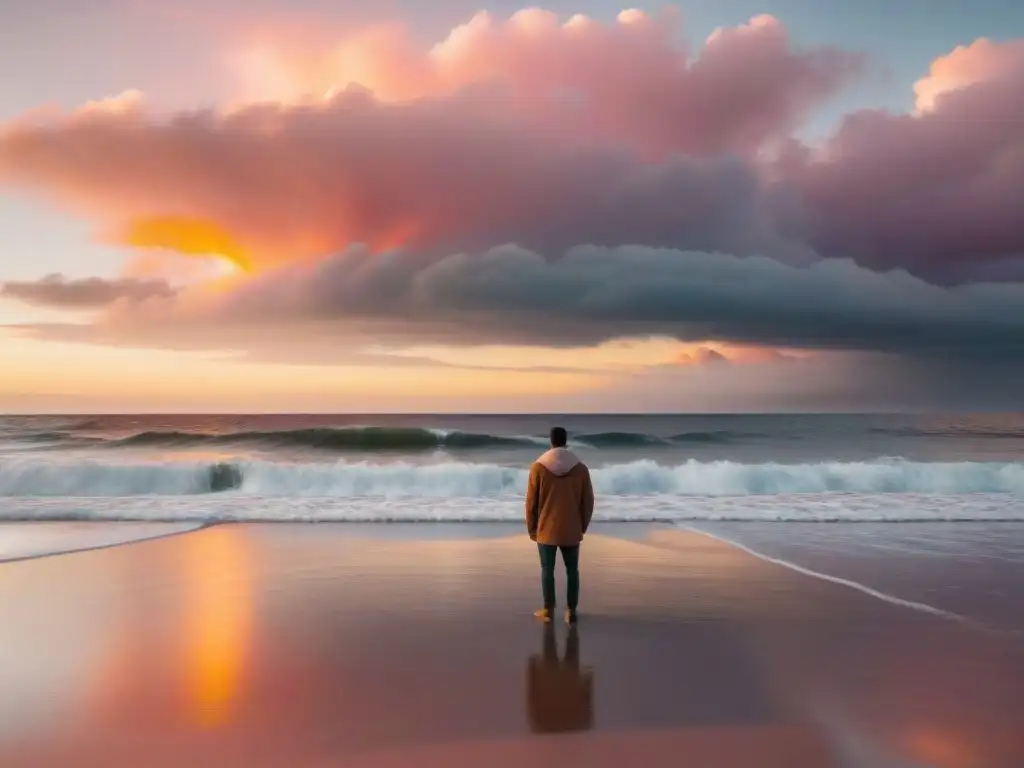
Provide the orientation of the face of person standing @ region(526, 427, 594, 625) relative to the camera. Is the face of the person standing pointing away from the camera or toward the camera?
away from the camera

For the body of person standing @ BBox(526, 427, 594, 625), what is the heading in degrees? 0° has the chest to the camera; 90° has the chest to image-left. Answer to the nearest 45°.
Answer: approximately 180°

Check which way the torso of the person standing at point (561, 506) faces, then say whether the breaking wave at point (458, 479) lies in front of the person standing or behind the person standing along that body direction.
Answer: in front
